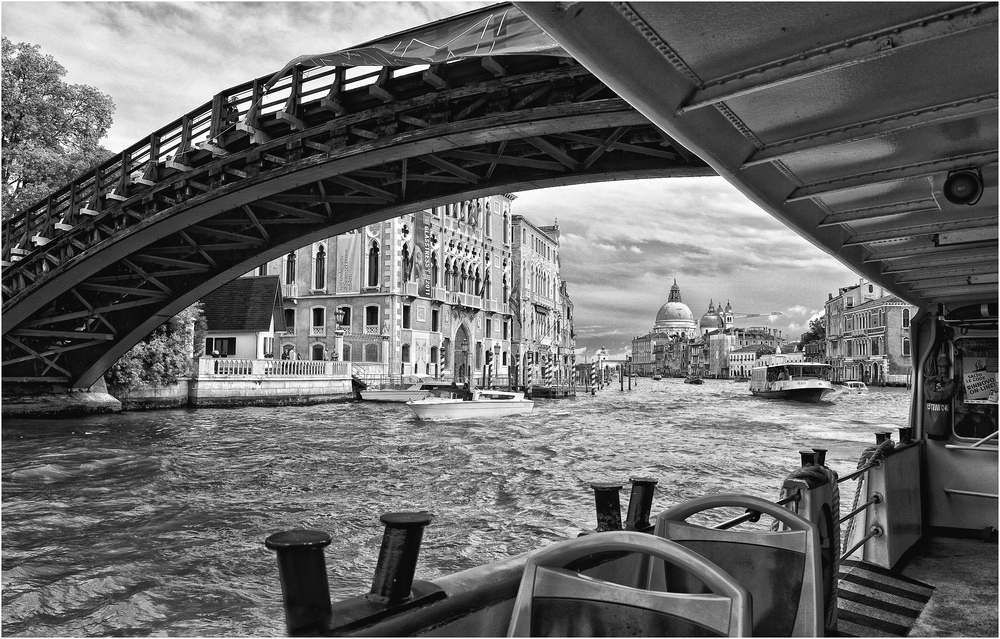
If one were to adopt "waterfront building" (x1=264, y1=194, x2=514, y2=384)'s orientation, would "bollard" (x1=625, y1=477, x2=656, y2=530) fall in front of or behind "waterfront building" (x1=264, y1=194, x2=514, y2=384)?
in front

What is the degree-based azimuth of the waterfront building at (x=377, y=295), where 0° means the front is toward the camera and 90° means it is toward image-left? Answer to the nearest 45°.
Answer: approximately 315°

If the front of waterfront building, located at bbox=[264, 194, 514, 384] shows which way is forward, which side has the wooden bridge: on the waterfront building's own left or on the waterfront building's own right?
on the waterfront building's own right

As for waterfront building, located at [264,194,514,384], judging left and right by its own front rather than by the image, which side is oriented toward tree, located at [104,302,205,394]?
right

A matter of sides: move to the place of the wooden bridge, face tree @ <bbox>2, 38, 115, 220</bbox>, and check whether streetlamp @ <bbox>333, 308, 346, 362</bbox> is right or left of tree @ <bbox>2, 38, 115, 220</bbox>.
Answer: right

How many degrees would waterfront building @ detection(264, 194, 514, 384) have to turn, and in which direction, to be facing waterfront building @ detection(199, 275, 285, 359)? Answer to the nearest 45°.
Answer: approximately 90° to its right

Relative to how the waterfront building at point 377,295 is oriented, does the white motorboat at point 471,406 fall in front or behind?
in front

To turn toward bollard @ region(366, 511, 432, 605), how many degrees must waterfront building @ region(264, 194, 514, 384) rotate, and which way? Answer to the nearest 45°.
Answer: approximately 45° to its right
